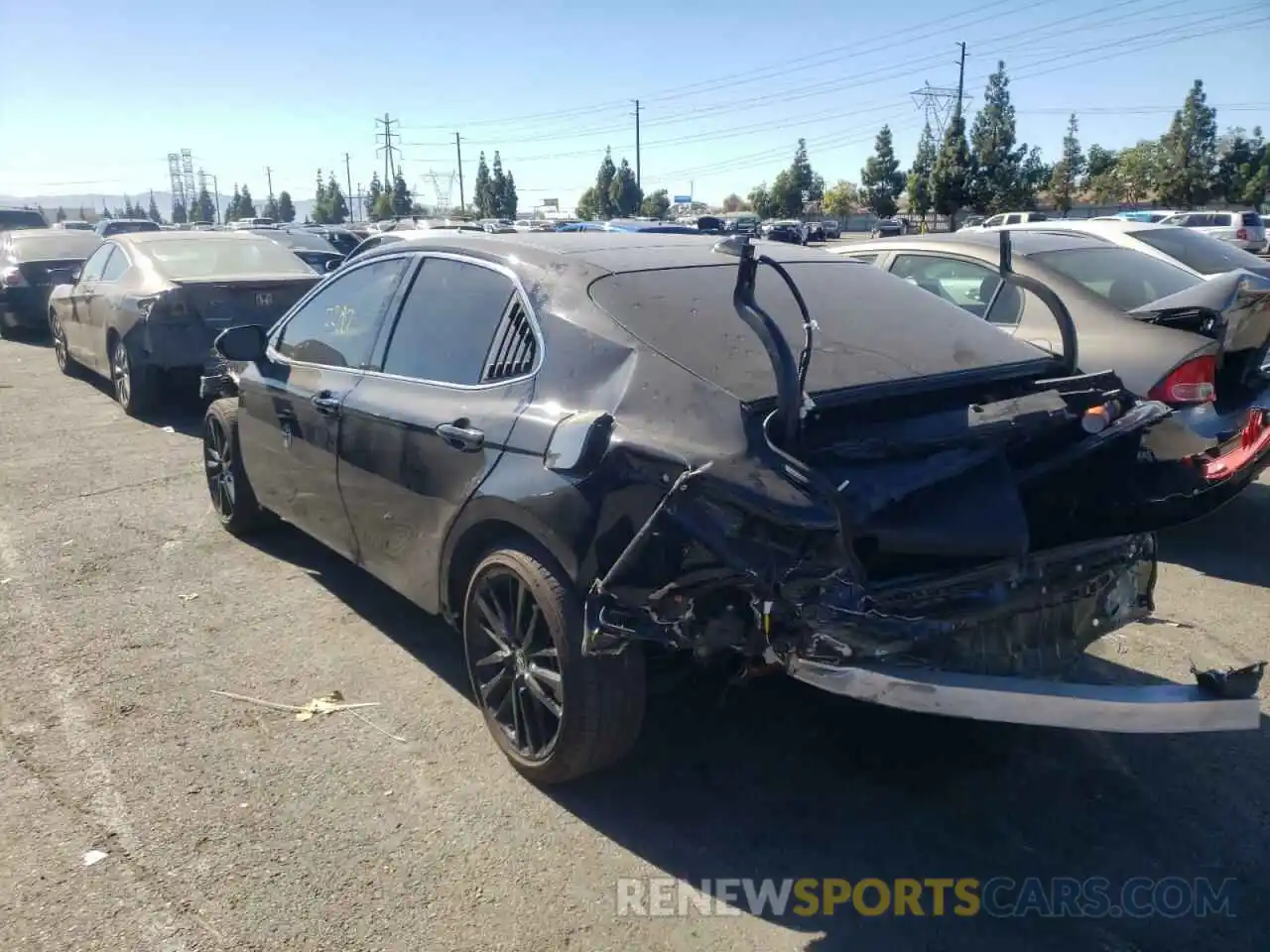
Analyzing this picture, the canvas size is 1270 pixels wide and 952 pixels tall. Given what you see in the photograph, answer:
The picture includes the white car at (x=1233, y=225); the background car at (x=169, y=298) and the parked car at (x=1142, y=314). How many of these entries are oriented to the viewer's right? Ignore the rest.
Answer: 0

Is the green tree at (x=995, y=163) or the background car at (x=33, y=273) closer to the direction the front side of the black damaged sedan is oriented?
the background car

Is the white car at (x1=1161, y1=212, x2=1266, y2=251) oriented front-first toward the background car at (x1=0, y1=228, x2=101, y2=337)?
no

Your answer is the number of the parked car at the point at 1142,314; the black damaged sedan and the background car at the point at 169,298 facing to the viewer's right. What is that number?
0

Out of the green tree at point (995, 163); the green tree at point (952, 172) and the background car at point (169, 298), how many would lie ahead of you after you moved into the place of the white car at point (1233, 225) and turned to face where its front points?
2

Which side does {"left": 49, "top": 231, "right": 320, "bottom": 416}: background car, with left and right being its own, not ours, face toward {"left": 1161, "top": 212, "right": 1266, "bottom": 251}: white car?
right

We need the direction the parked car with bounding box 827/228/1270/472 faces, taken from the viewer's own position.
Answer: facing away from the viewer and to the left of the viewer

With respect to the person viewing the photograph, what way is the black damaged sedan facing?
facing away from the viewer and to the left of the viewer

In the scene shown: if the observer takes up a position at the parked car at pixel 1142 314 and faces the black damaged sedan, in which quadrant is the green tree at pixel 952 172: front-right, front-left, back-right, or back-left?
back-right

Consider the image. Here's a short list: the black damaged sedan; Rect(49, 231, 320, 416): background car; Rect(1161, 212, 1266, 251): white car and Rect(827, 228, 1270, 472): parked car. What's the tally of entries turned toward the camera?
0

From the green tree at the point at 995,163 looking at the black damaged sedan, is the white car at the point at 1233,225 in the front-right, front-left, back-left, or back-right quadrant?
front-left

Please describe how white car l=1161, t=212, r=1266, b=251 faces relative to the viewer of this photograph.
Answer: facing away from the viewer and to the left of the viewer

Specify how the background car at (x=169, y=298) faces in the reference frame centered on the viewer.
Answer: facing away from the viewer and to the left of the viewer

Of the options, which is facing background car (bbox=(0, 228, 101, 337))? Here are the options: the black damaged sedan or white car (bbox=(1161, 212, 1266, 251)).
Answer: the black damaged sedan

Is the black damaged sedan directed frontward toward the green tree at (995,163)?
no

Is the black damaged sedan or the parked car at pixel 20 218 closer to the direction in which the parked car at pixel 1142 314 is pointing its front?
the parked car

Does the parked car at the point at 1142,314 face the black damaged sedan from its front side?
no

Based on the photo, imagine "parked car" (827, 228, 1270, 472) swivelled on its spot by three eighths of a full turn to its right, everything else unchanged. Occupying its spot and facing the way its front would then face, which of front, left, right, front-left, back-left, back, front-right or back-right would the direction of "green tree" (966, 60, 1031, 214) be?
left
